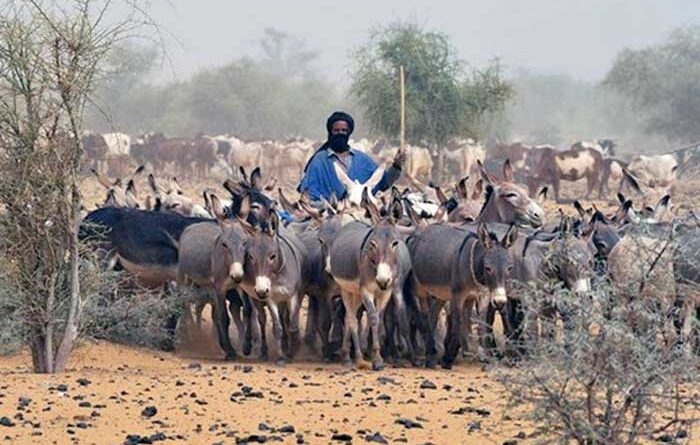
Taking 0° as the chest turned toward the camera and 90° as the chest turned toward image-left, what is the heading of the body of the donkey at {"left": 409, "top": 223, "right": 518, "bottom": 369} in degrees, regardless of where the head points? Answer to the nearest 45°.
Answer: approximately 315°

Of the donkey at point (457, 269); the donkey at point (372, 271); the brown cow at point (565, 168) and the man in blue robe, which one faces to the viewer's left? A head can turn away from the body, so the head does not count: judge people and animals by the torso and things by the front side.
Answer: the brown cow

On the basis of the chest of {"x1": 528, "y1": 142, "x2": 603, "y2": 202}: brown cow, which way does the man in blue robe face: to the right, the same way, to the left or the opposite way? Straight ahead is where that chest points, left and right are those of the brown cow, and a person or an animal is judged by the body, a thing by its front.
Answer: to the left

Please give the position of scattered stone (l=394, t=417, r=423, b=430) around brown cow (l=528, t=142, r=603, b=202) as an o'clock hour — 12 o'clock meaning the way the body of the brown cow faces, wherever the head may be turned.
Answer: The scattered stone is roughly at 9 o'clock from the brown cow.

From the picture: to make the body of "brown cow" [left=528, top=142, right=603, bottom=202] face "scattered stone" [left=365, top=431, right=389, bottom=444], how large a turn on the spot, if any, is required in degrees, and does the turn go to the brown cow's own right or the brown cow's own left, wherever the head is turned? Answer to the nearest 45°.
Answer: approximately 90° to the brown cow's own left

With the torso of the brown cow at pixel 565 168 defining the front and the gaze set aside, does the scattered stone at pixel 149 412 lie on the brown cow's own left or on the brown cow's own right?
on the brown cow's own left

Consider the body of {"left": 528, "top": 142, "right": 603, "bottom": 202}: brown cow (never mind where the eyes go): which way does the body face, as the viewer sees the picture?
to the viewer's left

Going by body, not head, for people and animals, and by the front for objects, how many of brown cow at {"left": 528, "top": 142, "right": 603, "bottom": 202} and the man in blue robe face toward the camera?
1

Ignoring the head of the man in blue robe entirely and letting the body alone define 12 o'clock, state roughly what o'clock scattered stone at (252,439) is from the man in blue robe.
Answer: The scattered stone is roughly at 12 o'clock from the man in blue robe.
